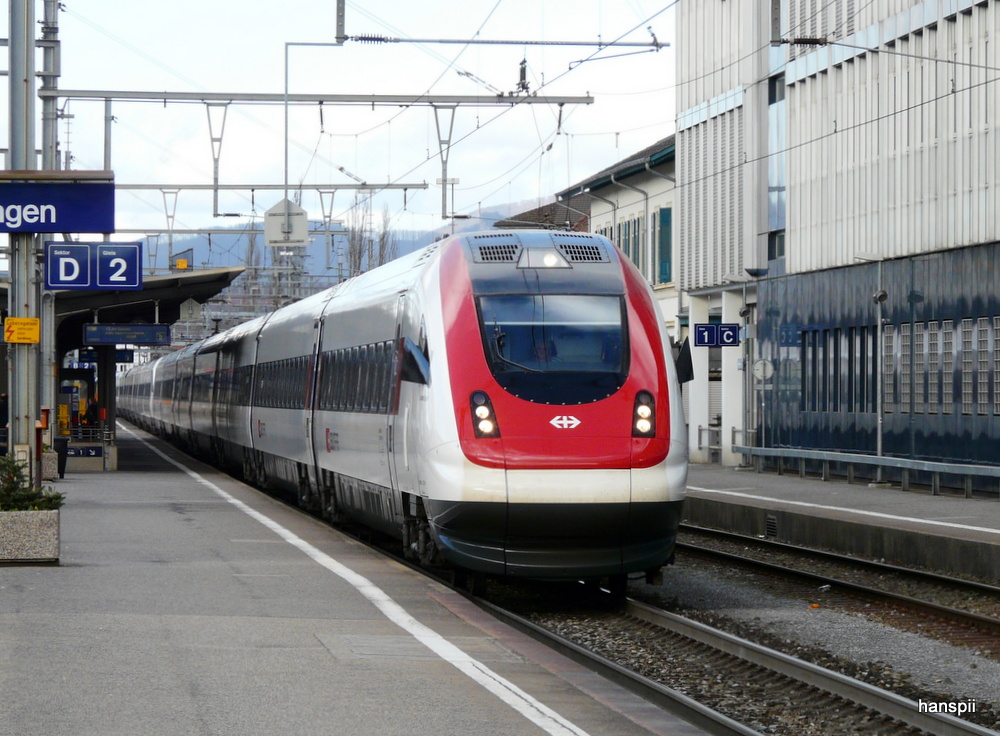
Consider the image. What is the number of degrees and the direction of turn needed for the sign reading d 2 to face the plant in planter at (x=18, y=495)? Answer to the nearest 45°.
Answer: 0° — it already faces it

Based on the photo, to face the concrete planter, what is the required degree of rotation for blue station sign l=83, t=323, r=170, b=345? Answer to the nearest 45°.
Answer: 0° — it already faces it

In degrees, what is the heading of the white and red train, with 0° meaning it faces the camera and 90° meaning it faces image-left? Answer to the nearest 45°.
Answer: approximately 315°

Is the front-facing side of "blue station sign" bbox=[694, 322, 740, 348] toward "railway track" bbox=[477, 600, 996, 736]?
yes

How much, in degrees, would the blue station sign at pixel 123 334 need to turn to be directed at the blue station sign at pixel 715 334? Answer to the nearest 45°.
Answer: approximately 45° to its left

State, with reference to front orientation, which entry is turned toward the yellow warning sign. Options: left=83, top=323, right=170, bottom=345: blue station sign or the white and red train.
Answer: the blue station sign

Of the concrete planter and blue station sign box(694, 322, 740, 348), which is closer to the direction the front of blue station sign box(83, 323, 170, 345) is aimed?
the concrete planter

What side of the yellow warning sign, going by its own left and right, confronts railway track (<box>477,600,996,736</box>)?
front

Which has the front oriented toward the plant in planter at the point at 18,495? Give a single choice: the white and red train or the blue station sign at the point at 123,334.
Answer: the blue station sign

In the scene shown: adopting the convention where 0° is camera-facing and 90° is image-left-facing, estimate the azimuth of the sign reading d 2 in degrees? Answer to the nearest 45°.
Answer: approximately 0°

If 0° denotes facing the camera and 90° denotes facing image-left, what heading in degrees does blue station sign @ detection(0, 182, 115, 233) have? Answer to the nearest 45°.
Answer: approximately 0°

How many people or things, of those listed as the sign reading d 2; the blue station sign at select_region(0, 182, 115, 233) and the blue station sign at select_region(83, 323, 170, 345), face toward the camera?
3

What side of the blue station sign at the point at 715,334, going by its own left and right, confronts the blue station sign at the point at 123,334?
right
